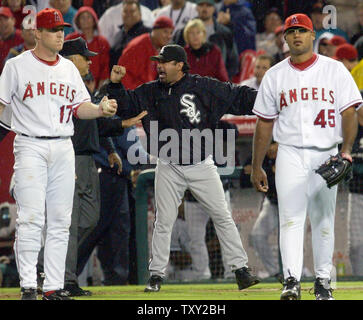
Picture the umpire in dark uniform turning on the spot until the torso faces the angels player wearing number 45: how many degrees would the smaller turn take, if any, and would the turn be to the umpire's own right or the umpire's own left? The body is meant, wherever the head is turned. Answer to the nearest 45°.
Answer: approximately 45° to the umpire's own right

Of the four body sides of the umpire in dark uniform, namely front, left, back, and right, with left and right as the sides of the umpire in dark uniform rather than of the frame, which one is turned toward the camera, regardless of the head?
right

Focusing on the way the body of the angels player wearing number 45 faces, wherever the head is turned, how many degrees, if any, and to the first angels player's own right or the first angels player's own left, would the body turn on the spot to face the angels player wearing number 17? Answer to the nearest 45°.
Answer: approximately 90° to the first angels player's own right

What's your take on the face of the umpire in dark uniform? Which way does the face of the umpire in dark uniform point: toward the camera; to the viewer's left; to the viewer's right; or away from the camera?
to the viewer's right

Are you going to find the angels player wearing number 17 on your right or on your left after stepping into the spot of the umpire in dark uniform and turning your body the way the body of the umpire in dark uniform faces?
on your right

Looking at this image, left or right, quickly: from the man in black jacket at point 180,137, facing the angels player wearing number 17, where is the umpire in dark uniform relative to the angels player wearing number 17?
right

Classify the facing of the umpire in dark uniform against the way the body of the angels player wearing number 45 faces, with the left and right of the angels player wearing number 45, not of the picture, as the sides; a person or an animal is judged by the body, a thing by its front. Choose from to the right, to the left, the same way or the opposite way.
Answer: to the left

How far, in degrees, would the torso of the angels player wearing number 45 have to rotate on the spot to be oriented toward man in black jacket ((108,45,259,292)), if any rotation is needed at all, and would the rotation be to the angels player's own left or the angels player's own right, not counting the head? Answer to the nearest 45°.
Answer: approximately 135° to the angels player's own right

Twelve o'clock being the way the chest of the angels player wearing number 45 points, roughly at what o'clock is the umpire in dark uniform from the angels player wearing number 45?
The umpire in dark uniform is roughly at 4 o'clock from the angels player wearing number 45.

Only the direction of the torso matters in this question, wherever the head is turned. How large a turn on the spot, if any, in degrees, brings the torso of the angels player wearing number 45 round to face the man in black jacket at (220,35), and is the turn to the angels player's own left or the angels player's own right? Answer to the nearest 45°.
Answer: approximately 180°

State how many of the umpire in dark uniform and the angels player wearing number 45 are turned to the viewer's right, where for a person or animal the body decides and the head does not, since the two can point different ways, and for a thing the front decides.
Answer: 1

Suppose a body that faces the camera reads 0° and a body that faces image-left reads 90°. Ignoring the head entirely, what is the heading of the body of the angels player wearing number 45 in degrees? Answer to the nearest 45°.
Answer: approximately 0°
